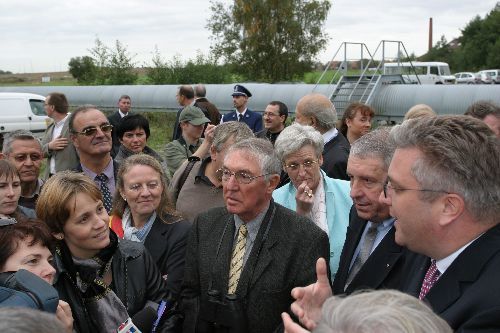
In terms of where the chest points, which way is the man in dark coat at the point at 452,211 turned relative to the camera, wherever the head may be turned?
to the viewer's left

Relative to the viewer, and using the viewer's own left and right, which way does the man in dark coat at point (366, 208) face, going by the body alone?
facing the viewer and to the left of the viewer

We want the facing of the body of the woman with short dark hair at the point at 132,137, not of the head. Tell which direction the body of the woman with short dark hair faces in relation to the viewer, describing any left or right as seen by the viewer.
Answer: facing the viewer

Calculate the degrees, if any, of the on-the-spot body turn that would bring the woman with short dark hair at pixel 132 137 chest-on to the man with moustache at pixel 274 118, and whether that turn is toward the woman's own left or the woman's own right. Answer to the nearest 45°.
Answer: approximately 135° to the woman's own left

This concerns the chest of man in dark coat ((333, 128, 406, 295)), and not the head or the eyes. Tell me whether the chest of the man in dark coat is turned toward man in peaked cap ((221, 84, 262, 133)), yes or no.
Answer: no

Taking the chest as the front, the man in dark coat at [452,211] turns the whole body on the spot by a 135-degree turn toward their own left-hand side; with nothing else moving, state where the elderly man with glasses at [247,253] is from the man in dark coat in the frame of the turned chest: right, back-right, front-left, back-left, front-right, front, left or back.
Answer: back

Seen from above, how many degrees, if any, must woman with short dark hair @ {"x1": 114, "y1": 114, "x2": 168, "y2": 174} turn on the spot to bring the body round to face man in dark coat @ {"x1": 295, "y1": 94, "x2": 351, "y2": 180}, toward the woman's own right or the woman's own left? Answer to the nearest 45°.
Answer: approximately 45° to the woman's own left

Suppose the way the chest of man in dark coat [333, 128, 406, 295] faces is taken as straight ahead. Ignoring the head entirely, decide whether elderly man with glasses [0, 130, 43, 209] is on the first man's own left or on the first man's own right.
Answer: on the first man's own right

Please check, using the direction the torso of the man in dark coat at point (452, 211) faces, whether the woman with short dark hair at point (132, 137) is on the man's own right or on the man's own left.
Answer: on the man's own right

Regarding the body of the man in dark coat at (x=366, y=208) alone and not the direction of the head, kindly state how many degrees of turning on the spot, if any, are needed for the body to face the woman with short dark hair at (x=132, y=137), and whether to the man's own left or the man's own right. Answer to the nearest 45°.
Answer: approximately 90° to the man's own right

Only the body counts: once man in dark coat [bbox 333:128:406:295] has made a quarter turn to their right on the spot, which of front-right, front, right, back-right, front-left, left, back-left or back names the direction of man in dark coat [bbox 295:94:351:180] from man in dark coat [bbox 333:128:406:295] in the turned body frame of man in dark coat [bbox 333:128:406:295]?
front-right

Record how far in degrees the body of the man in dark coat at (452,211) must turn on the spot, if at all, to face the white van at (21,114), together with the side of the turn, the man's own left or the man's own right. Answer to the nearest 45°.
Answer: approximately 45° to the man's own right

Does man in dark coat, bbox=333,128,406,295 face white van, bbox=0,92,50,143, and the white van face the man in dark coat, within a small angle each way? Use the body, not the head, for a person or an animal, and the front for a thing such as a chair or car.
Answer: no

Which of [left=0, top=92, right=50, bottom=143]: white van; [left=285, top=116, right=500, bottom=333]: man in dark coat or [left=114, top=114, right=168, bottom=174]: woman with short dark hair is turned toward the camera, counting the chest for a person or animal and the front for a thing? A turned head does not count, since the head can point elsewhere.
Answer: the woman with short dark hair
